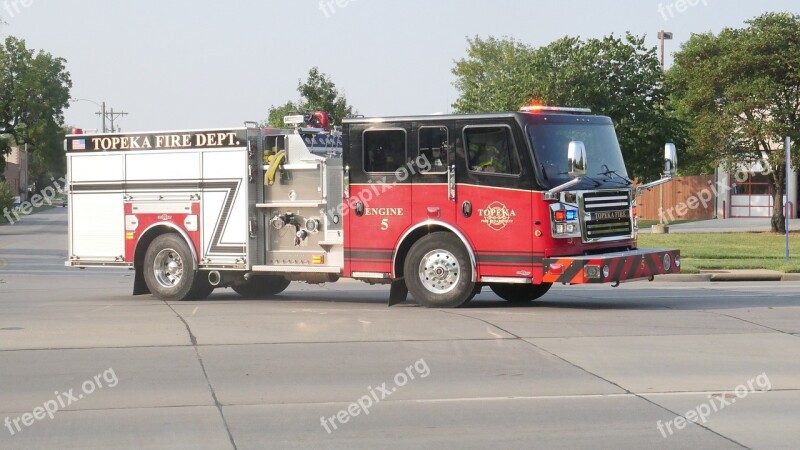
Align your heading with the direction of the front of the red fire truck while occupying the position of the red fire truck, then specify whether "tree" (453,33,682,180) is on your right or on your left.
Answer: on your left

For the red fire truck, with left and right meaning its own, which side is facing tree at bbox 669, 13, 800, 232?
left

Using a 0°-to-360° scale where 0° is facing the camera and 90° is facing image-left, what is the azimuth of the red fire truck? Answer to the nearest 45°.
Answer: approximately 315°

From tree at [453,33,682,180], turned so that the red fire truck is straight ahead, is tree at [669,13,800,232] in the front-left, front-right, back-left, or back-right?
back-left
